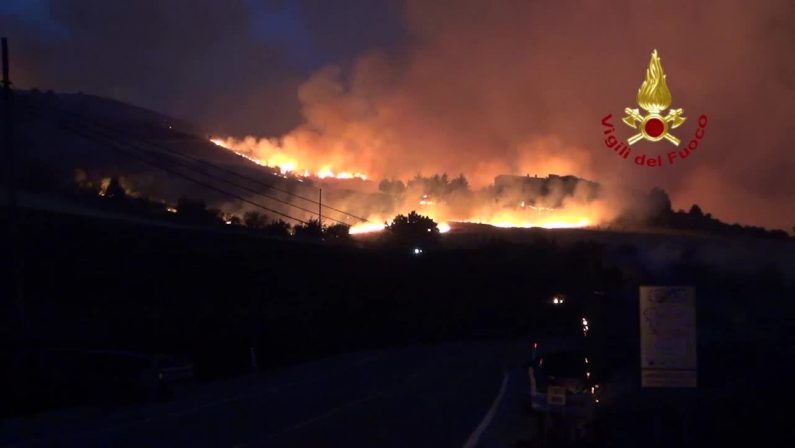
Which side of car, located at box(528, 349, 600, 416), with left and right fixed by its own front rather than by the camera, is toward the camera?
back
